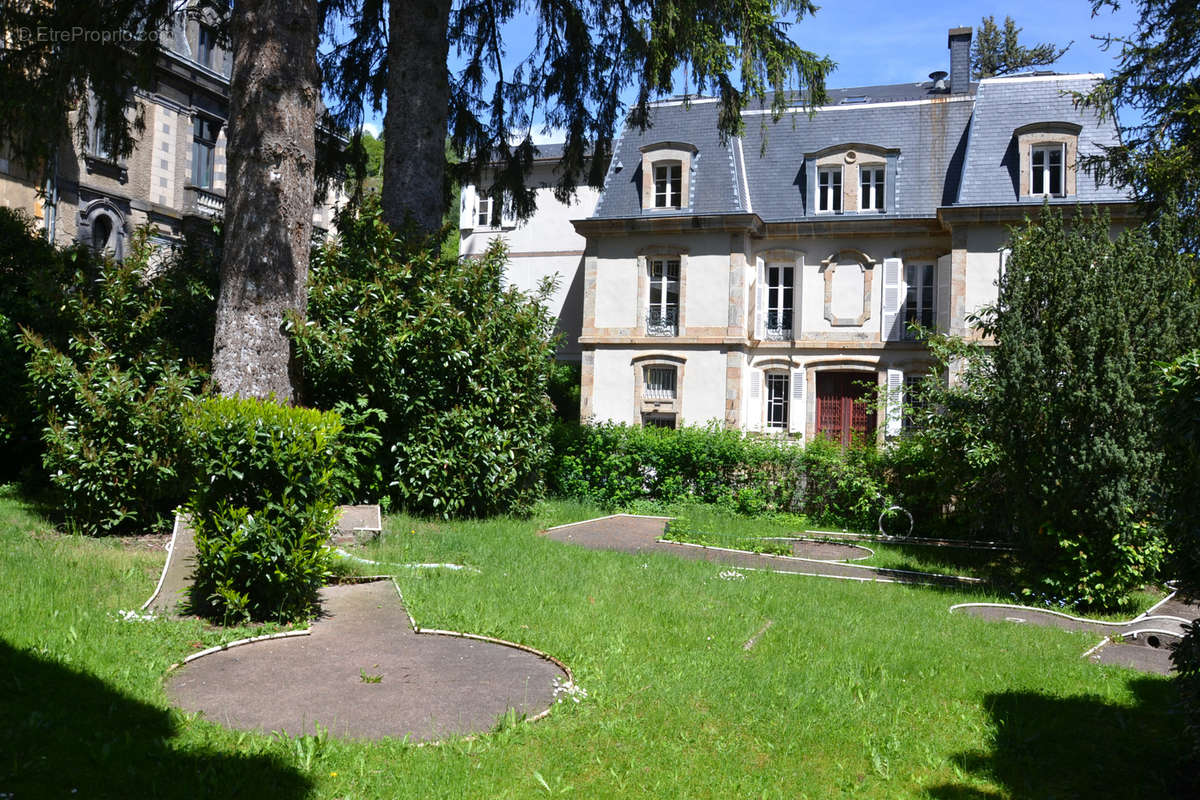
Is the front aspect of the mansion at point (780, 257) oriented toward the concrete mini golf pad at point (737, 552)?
yes

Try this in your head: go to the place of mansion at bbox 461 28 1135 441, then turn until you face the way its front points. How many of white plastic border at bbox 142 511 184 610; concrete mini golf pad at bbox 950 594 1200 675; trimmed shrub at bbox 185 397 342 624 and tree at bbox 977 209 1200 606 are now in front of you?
4

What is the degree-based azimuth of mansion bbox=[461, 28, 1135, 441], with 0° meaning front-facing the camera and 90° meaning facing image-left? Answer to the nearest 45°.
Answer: approximately 0°

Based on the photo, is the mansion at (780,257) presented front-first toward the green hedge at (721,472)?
yes

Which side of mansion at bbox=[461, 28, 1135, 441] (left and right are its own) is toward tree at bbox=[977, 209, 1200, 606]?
front

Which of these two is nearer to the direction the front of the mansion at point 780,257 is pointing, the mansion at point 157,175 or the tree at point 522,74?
the tree

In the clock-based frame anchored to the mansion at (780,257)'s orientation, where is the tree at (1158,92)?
The tree is roughly at 11 o'clock from the mansion.

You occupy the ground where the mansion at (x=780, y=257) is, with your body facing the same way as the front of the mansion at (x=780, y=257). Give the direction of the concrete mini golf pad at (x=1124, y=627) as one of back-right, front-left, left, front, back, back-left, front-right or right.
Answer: front

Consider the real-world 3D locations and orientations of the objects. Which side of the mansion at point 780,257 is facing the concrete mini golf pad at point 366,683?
front

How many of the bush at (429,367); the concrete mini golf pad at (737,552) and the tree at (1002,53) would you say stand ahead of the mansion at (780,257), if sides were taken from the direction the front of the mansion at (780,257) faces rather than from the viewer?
2

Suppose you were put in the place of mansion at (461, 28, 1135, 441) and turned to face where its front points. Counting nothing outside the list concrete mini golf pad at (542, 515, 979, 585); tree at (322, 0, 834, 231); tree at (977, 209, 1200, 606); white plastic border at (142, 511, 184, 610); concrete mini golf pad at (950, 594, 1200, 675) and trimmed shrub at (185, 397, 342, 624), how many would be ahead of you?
6

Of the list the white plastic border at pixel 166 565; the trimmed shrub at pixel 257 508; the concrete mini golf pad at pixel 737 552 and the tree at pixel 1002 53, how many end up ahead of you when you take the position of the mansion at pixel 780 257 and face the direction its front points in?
3

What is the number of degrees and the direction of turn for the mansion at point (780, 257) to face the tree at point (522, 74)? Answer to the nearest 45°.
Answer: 0° — it already faces it

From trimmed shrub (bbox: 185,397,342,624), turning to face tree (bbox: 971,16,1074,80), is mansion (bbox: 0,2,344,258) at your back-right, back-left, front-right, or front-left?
front-left

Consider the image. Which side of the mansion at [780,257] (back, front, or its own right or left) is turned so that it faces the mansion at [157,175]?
right

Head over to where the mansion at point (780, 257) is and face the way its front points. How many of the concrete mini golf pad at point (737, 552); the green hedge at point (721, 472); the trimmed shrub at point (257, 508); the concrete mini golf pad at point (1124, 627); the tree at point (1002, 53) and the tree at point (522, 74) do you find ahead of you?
5

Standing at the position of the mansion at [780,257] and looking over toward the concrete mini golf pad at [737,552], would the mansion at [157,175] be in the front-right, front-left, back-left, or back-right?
front-right

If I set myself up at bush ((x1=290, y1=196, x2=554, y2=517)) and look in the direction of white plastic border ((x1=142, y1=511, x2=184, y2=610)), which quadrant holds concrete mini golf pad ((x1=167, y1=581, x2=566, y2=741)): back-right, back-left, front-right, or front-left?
front-left
